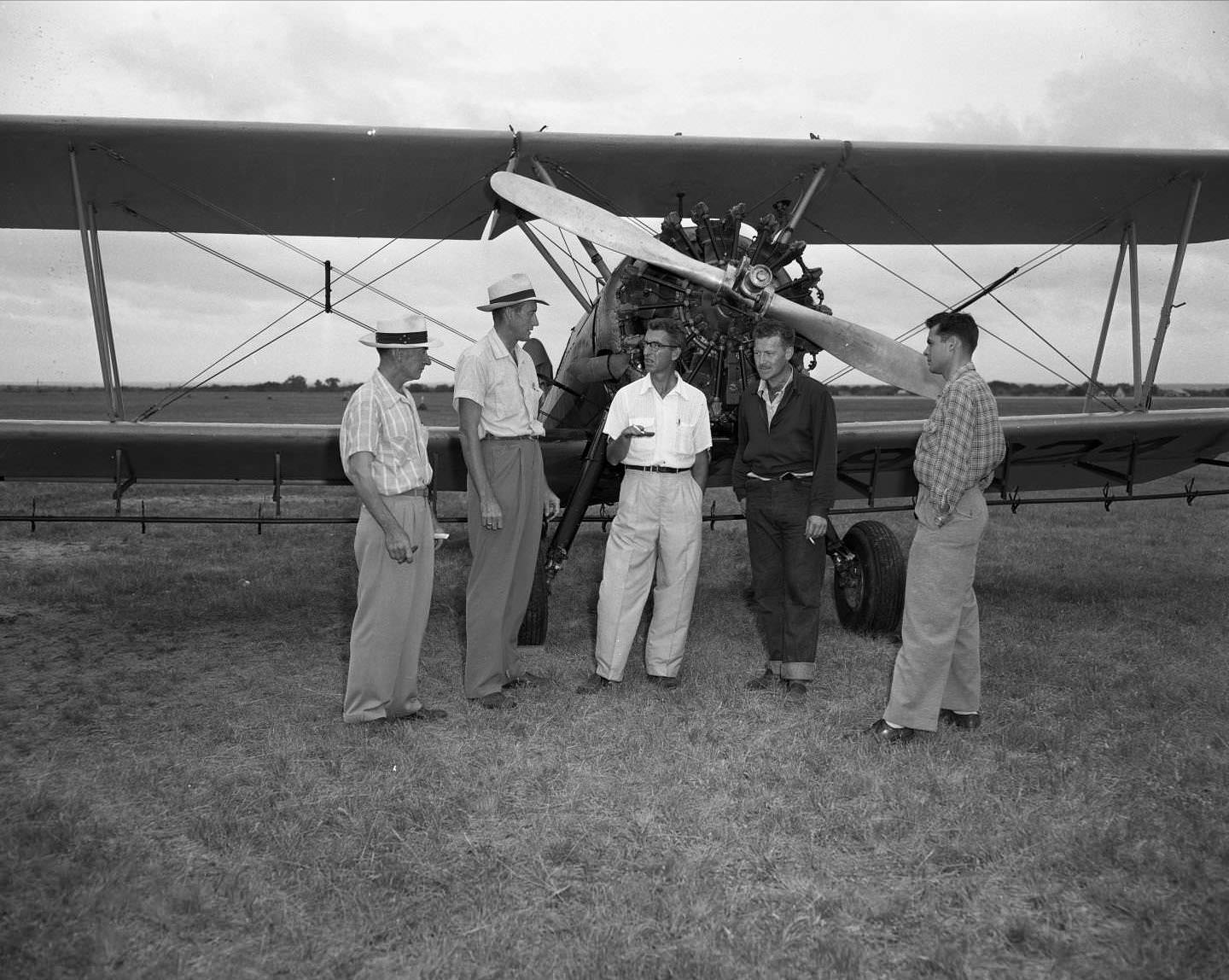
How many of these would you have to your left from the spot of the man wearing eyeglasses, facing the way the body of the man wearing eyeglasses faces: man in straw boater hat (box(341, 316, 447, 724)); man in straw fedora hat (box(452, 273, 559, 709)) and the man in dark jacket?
1

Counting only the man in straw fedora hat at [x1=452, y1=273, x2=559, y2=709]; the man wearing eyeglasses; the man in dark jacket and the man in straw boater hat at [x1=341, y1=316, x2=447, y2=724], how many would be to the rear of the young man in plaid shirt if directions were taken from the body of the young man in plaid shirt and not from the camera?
0

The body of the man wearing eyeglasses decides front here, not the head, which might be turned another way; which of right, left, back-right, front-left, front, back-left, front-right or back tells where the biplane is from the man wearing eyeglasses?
back

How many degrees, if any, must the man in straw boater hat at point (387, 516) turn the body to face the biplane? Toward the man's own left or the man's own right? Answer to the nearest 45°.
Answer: approximately 45° to the man's own left

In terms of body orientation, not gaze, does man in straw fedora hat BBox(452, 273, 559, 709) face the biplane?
no

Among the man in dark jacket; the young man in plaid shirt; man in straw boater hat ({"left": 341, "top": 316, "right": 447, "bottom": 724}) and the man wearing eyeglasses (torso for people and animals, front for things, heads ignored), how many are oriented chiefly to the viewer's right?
1

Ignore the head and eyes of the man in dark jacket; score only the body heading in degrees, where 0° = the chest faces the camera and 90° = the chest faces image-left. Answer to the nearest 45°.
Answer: approximately 45°

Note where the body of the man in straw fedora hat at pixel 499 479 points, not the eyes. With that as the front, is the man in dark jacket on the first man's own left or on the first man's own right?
on the first man's own left

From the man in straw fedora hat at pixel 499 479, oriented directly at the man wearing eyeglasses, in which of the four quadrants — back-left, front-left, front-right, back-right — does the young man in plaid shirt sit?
front-right

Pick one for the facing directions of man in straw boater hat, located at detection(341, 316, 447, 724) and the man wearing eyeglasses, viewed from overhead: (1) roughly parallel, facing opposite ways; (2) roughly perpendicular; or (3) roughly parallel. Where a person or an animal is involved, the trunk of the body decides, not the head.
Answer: roughly perpendicular

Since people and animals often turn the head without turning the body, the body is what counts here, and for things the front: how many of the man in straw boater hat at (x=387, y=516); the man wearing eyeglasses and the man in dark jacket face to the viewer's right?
1

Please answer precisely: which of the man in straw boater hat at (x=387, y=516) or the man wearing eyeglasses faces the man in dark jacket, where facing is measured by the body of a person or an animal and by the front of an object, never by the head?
the man in straw boater hat

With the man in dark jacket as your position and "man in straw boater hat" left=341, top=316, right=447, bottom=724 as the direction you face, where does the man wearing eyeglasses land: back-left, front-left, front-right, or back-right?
front-right

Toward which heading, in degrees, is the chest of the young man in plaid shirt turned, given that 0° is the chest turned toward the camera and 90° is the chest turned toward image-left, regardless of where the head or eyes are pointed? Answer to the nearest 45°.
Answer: approximately 90°

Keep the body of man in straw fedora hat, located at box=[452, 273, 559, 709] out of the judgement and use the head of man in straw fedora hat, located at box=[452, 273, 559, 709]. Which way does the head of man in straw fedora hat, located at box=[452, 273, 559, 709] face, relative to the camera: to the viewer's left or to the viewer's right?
to the viewer's right

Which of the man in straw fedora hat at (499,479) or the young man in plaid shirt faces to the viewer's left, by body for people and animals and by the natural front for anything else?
the young man in plaid shirt

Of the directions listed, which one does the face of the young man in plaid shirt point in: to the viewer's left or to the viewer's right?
to the viewer's left

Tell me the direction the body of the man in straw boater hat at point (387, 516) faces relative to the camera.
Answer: to the viewer's right

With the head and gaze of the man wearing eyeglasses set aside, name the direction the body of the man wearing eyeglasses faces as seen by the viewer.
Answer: toward the camera

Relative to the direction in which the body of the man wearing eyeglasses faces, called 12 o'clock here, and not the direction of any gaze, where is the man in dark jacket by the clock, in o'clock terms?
The man in dark jacket is roughly at 9 o'clock from the man wearing eyeglasses.
